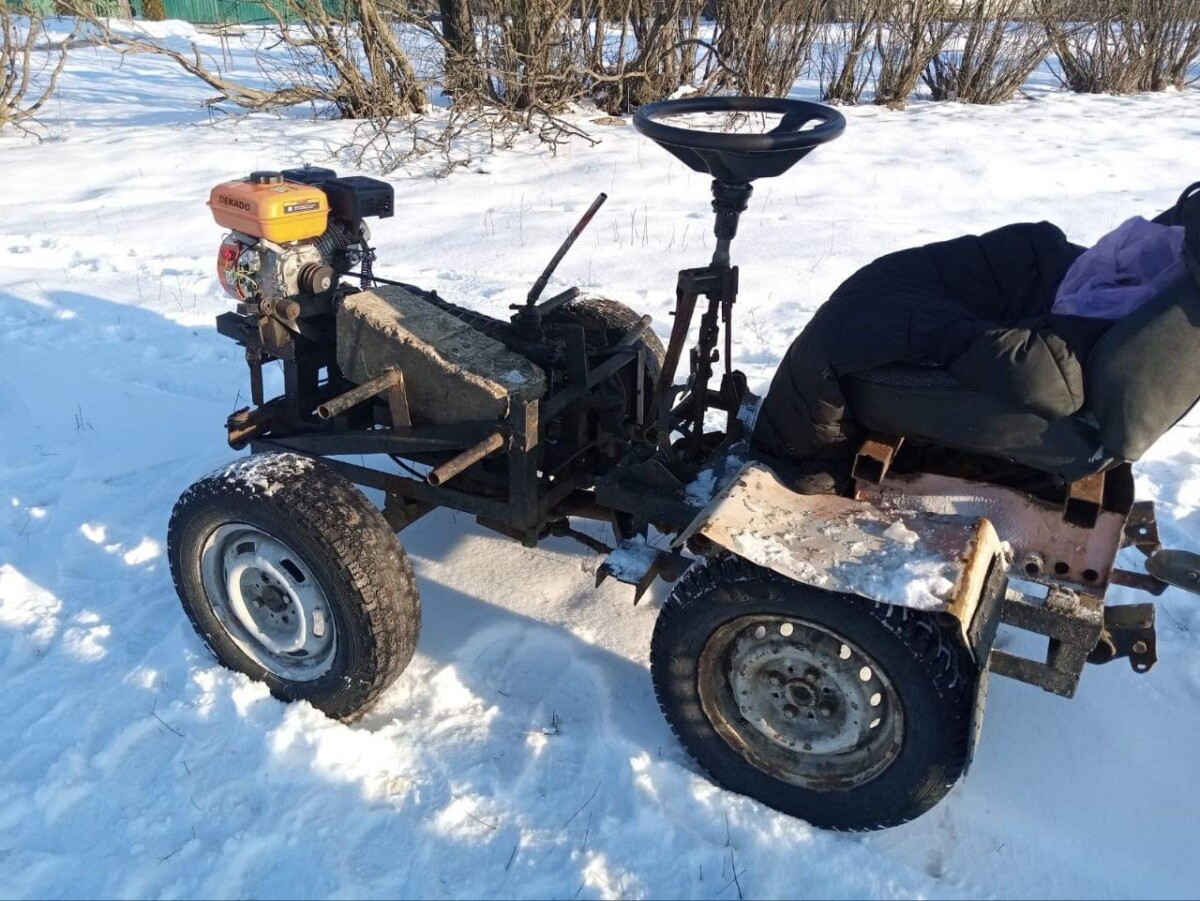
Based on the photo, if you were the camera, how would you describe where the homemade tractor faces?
facing away from the viewer and to the left of the viewer

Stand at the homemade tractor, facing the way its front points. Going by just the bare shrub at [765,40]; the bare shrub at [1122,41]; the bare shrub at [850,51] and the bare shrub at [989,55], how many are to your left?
0

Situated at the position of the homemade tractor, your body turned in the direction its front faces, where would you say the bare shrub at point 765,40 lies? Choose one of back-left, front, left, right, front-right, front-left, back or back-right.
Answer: front-right

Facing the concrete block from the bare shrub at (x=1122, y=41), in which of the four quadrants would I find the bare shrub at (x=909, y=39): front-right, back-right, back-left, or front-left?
front-right

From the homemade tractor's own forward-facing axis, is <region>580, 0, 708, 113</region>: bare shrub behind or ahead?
ahead

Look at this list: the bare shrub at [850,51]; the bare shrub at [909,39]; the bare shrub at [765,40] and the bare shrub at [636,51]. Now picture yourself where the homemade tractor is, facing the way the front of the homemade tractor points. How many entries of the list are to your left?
0

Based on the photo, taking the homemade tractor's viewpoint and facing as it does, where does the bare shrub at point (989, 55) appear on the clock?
The bare shrub is roughly at 2 o'clock from the homemade tractor.

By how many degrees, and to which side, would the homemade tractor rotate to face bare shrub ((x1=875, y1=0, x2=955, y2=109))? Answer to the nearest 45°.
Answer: approximately 45° to its right

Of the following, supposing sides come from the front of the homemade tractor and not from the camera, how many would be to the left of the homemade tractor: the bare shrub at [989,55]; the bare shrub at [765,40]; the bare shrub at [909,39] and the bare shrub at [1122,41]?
0

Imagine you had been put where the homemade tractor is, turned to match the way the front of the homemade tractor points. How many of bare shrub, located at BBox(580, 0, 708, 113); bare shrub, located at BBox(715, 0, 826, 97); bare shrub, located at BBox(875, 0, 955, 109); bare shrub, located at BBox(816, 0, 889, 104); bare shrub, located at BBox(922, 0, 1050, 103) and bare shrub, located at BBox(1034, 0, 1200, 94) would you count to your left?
0

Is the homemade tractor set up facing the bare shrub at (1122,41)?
no

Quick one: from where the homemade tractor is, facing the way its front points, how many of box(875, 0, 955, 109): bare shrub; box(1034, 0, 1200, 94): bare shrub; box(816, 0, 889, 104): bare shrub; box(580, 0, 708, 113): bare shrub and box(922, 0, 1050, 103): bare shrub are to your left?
0

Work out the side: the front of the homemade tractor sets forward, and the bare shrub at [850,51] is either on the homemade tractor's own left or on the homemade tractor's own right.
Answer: on the homemade tractor's own right

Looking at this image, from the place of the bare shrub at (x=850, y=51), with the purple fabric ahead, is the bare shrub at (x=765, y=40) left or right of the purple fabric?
right
